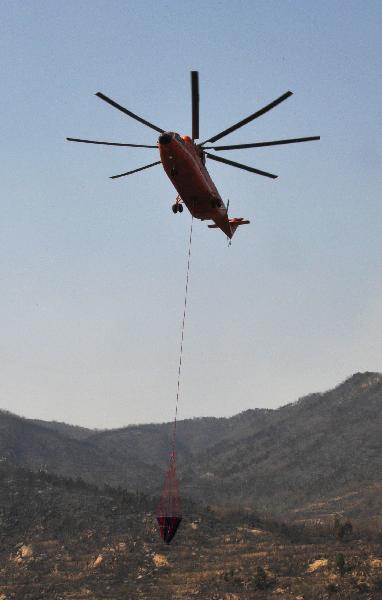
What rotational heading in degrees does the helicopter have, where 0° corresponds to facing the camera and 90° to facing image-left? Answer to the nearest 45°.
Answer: approximately 45°
